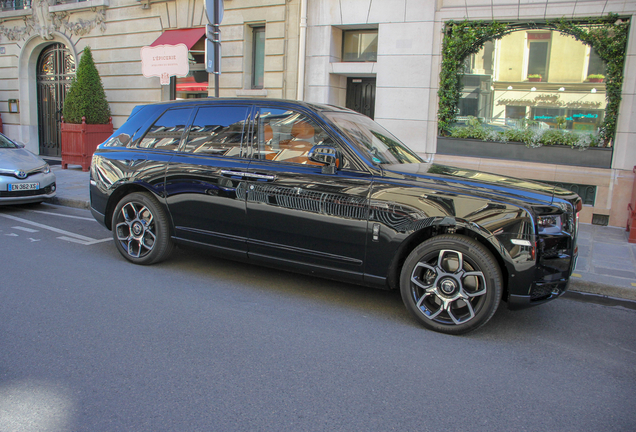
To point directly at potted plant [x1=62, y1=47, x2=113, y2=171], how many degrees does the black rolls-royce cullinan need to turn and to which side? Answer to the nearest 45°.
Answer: approximately 180°

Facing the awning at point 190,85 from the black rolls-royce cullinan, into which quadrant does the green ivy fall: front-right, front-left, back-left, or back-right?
front-right

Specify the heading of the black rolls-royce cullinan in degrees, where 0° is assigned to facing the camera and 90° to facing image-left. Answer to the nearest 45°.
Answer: approximately 315°

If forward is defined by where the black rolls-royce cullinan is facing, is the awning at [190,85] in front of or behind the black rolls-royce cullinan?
behind

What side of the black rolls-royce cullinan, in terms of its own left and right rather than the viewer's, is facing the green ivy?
left
